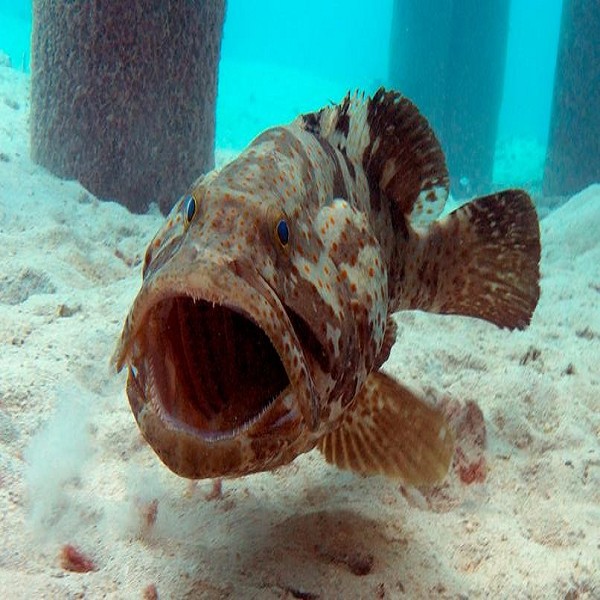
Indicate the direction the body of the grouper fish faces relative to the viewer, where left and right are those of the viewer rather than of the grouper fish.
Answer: facing the viewer and to the left of the viewer
